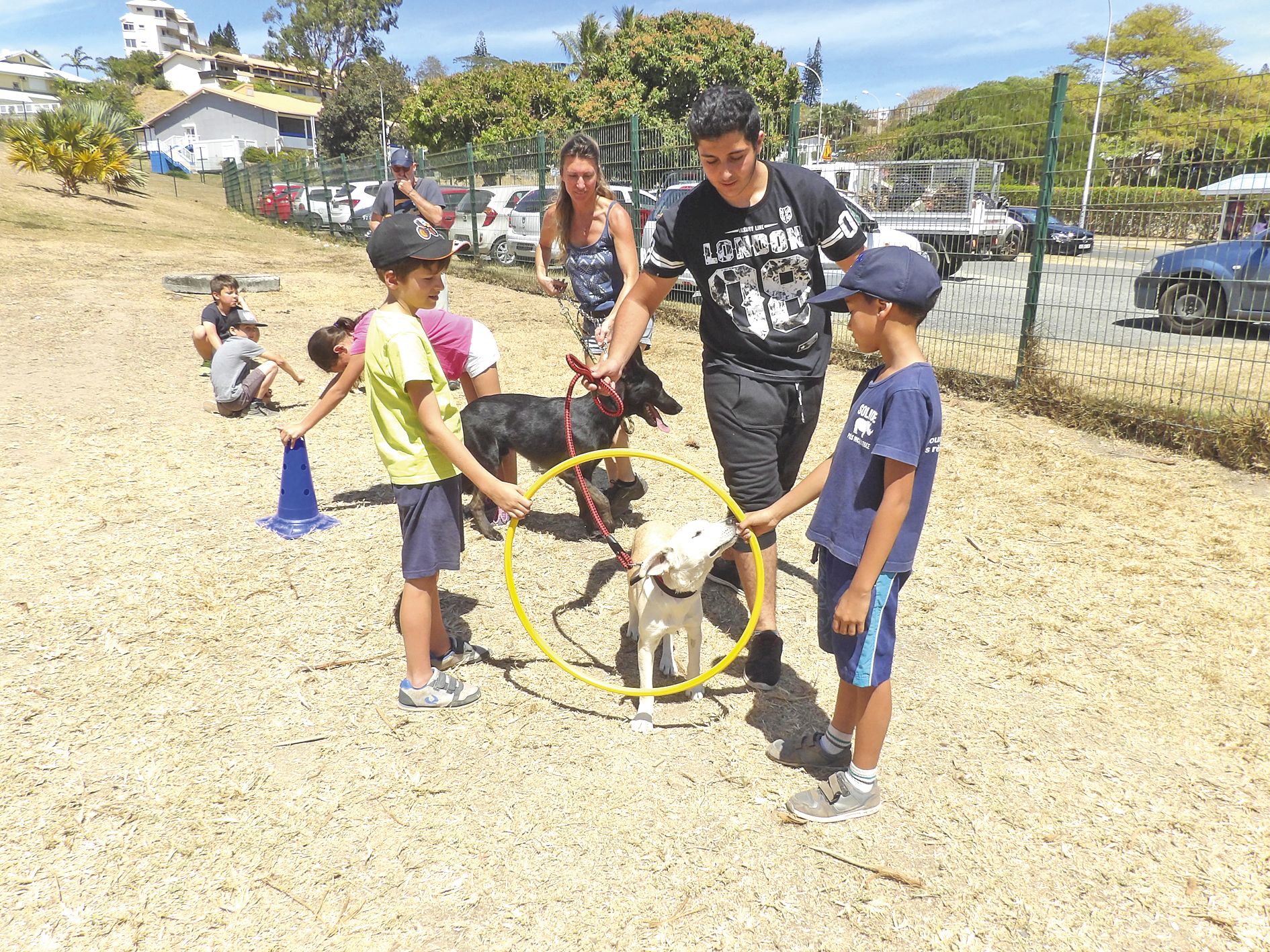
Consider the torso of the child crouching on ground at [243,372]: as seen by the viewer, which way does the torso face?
to the viewer's right

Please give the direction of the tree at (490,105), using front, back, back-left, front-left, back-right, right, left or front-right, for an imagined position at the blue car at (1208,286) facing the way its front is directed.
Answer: front-right

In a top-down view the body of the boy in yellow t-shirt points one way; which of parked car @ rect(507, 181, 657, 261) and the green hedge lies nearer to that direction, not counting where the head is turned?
the green hedge

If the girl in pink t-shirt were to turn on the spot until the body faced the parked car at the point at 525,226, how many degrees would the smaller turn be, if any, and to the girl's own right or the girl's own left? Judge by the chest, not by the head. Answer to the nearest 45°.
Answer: approximately 90° to the girl's own right

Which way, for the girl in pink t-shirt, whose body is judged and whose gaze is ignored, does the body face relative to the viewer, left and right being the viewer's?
facing to the left of the viewer

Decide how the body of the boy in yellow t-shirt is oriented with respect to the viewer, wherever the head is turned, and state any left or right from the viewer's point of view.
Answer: facing to the right of the viewer

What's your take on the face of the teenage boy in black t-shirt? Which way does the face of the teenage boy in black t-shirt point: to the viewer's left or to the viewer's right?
to the viewer's left

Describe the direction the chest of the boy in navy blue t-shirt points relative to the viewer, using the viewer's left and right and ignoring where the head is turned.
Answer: facing to the left of the viewer

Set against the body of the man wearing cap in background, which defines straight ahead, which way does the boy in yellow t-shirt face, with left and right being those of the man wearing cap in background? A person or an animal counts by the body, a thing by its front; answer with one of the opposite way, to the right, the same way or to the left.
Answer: to the left

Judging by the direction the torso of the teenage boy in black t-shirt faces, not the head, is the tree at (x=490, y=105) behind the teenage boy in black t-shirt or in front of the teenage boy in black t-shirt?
behind
